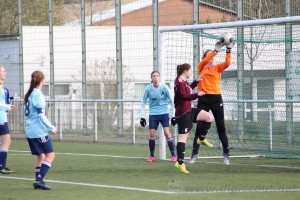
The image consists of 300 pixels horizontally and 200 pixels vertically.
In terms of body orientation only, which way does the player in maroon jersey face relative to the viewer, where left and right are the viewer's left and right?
facing to the right of the viewer

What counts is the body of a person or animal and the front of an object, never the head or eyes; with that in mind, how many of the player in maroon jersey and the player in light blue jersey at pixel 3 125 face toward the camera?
0

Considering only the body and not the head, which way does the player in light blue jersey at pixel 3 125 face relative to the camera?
to the viewer's right

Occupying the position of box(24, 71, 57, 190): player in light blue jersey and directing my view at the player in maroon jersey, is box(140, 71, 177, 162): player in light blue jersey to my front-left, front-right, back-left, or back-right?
front-left

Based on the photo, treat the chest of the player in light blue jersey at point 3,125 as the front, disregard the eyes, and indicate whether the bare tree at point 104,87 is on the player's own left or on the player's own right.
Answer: on the player's own left

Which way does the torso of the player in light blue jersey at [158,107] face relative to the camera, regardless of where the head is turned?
toward the camera

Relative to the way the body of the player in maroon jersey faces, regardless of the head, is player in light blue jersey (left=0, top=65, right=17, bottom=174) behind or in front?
behind

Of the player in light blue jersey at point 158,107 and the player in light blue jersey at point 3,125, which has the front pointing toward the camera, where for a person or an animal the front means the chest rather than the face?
the player in light blue jersey at point 158,107

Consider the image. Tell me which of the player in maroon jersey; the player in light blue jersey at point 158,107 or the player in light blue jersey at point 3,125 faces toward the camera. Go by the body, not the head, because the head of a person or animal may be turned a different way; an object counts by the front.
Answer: the player in light blue jersey at point 158,107

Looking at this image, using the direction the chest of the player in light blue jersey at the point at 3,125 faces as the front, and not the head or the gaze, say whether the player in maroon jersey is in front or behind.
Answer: in front

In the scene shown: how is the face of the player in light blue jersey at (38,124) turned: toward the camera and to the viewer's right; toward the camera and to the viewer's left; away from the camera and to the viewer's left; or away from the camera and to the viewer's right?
away from the camera and to the viewer's right
